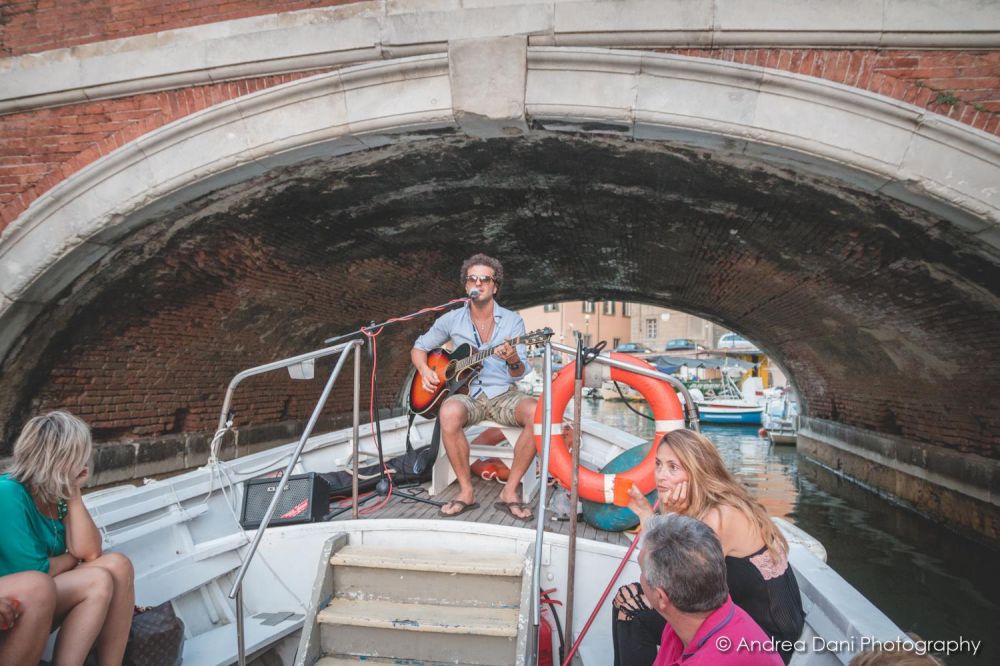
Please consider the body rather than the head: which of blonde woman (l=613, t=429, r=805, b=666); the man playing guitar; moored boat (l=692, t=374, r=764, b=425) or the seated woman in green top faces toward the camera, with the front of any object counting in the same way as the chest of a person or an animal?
the man playing guitar

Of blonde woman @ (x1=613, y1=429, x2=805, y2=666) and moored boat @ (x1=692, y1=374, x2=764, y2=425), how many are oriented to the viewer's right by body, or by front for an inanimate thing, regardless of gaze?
0

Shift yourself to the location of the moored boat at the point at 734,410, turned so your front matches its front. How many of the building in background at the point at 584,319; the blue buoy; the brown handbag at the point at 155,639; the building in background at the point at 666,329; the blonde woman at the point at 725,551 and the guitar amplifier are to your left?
4

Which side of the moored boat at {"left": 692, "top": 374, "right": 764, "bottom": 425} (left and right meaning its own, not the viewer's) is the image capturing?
left

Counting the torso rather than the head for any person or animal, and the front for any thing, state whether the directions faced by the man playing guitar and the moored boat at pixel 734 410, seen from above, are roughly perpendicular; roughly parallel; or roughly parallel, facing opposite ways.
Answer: roughly perpendicular

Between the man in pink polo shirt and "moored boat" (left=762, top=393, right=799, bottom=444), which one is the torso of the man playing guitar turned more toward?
the man in pink polo shirt

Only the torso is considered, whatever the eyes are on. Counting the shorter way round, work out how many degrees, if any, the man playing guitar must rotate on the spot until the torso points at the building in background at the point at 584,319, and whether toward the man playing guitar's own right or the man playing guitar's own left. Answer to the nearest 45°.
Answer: approximately 180°

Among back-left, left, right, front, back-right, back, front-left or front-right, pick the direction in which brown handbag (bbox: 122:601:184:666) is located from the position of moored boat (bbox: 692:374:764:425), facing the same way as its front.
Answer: left

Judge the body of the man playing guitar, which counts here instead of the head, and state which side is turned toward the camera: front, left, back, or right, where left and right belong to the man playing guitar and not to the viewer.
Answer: front

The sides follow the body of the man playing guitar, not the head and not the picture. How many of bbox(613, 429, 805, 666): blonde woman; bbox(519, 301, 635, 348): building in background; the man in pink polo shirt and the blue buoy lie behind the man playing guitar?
1

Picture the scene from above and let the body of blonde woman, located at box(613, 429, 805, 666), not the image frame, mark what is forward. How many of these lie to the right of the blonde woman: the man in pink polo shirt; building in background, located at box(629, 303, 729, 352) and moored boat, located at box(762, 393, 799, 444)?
2

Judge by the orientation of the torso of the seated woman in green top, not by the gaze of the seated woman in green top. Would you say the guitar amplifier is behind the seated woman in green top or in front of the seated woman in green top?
in front

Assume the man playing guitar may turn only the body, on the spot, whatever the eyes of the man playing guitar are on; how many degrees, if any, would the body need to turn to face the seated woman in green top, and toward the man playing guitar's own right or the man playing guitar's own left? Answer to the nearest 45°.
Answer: approximately 45° to the man playing guitar's own right

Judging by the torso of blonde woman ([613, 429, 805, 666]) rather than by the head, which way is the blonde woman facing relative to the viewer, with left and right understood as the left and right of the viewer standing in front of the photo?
facing to the left of the viewer

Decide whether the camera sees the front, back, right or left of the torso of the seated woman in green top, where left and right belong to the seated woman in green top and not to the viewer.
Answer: right

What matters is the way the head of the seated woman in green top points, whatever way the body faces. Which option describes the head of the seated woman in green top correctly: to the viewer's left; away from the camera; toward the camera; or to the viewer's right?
to the viewer's right

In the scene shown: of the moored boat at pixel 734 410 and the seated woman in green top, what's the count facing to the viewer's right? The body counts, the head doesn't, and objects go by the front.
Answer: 1
